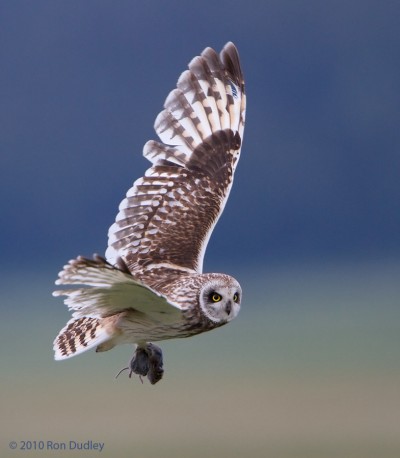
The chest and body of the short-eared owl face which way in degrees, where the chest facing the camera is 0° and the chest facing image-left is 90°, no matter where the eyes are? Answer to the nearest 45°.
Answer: approximately 270°
